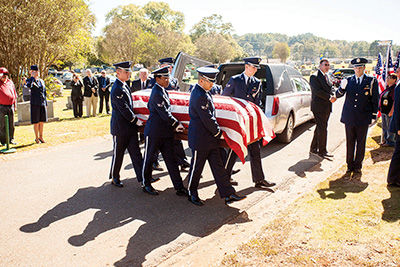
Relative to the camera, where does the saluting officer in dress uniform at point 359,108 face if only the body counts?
toward the camera

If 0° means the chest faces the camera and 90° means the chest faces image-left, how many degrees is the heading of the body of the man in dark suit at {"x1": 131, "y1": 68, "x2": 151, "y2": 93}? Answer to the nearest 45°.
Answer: approximately 0°

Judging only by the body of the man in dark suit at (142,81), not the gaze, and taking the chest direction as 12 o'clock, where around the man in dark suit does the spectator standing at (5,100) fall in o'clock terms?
The spectator standing is roughly at 3 o'clock from the man in dark suit.

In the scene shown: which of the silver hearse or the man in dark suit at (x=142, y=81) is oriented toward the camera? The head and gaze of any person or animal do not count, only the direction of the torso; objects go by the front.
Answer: the man in dark suit

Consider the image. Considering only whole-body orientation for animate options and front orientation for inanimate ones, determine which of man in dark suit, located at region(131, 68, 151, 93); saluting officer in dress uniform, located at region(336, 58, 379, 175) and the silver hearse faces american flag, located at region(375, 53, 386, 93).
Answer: the silver hearse

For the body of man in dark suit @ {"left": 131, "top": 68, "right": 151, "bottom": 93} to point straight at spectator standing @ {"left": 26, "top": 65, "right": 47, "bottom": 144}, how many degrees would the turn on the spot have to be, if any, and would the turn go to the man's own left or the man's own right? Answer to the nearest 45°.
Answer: approximately 90° to the man's own right

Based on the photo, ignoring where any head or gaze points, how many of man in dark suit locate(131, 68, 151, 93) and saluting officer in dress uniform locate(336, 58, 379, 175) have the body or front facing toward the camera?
2

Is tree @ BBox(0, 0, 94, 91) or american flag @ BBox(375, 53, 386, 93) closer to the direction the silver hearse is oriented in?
the american flag
